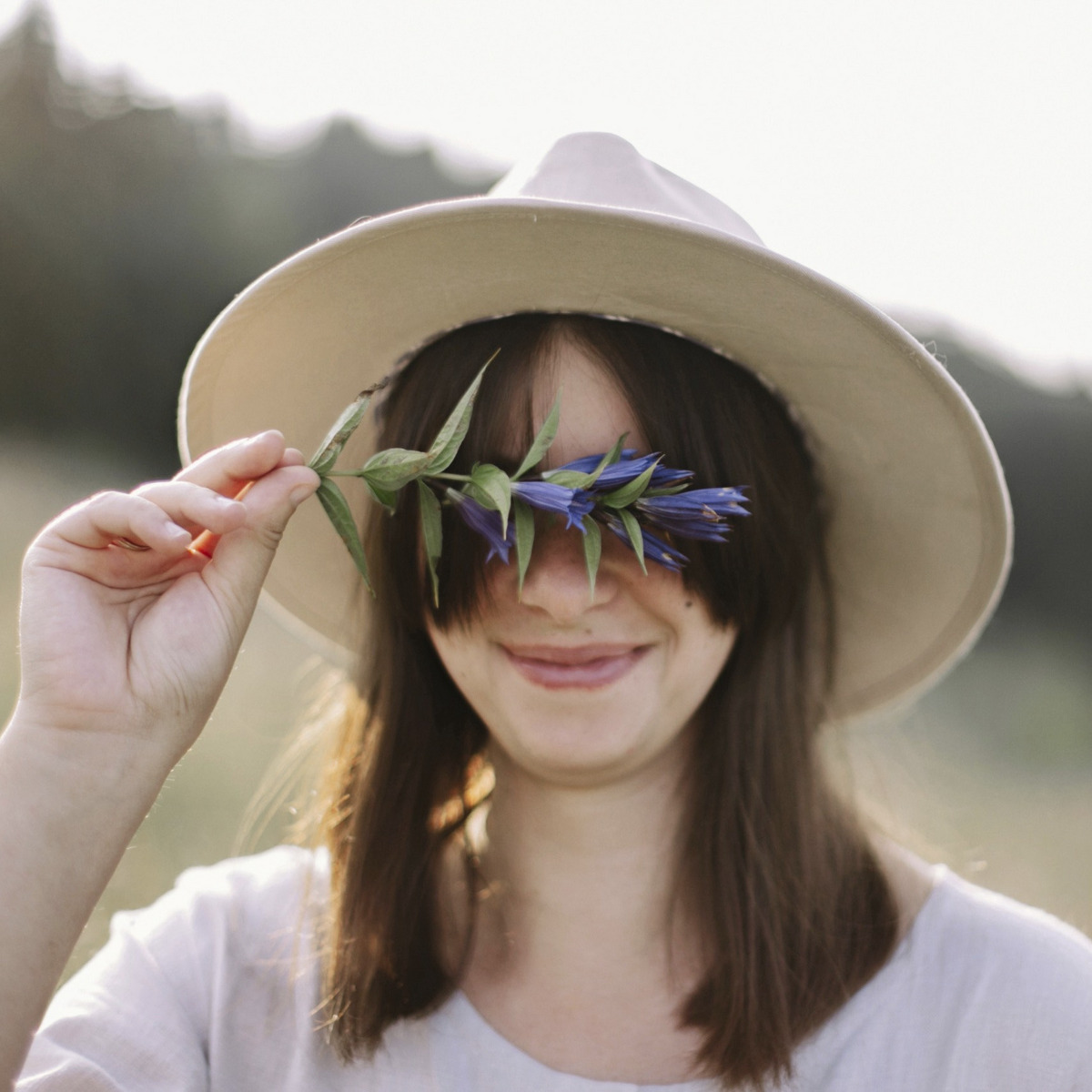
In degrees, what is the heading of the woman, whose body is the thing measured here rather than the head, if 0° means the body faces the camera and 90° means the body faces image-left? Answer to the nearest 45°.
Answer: approximately 0°
